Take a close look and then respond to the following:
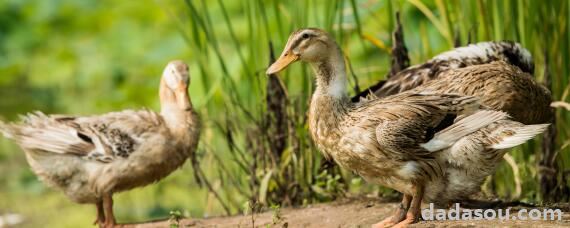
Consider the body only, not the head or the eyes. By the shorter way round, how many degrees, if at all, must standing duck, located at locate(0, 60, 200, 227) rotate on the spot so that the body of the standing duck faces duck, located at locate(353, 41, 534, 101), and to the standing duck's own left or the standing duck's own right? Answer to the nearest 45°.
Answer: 0° — it already faces it

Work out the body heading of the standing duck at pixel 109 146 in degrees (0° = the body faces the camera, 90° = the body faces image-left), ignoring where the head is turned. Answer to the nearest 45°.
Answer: approximately 270°

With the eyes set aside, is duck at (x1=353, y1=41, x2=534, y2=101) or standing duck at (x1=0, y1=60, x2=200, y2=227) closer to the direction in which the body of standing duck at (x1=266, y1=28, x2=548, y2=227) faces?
the standing duck

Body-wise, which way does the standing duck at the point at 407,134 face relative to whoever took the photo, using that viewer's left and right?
facing to the left of the viewer

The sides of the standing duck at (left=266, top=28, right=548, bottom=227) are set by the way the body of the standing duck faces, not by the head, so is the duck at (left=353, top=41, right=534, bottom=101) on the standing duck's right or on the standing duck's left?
on the standing duck's right
